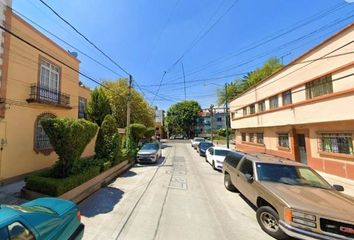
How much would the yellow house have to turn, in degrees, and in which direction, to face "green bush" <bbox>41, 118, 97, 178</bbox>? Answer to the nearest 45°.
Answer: approximately 45° to its right

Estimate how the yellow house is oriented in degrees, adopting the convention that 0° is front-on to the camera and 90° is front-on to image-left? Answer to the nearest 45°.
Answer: approximately 315°

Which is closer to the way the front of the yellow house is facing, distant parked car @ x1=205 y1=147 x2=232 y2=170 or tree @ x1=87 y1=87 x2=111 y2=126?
the distant parked car

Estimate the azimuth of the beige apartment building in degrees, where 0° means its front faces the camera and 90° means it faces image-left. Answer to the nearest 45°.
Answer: approximately 45°

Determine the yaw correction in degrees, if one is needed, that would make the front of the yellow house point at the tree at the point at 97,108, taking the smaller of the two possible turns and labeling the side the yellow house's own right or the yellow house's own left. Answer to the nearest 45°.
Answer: approximately 90° to the yellow house's own left

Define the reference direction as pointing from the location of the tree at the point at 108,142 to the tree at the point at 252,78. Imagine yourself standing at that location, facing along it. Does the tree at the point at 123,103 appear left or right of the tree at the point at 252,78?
left

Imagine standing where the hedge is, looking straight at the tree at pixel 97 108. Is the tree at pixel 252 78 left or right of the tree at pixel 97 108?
right
